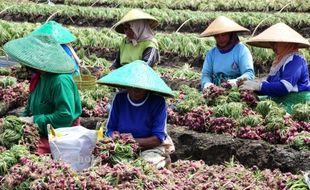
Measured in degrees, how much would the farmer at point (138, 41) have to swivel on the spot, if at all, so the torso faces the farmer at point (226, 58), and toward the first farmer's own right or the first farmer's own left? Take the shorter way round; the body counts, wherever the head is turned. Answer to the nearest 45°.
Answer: approximately 135° to the first farmer's own left

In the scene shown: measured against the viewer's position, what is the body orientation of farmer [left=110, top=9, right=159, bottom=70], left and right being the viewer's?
facing the viewer and to the left of the viewer

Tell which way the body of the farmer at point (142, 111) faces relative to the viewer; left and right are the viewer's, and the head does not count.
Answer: facing the viewer

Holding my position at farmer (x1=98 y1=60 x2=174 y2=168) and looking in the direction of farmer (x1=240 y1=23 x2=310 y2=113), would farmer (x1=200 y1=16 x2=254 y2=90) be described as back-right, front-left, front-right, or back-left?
front-left

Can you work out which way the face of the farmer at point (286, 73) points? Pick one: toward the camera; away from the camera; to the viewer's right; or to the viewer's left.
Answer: to the viewer's left

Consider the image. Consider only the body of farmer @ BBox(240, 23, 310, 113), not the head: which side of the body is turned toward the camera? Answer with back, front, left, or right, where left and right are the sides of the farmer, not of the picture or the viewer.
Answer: left

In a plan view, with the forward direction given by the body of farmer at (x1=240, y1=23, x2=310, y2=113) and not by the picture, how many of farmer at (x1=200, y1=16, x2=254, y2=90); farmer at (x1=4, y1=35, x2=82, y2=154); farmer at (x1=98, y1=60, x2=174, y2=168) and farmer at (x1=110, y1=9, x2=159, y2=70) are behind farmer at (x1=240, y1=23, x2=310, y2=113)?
0

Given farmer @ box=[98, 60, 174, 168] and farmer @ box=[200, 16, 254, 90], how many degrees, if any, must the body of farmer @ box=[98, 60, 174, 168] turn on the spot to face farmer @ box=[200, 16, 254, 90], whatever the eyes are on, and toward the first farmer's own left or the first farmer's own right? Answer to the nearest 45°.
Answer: approximately 135° to the first farmer's own left
